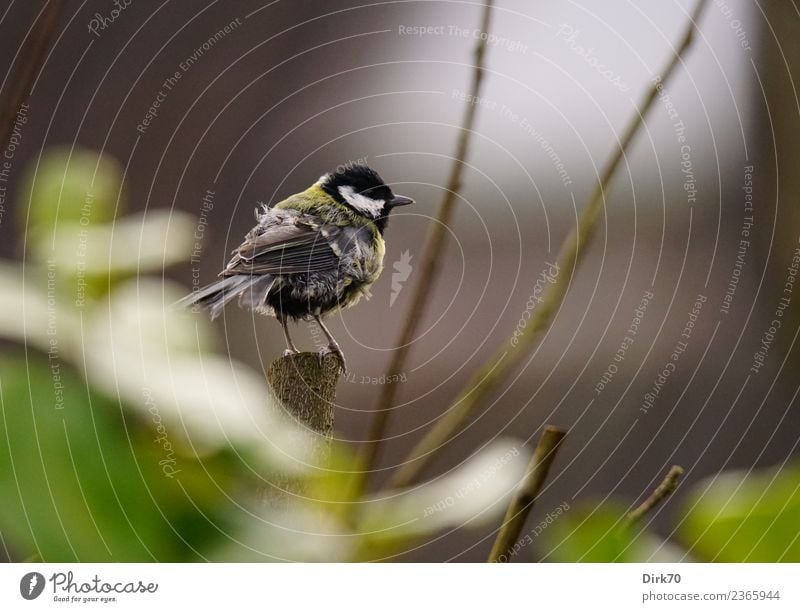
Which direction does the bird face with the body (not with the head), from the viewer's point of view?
to the viewer's right
